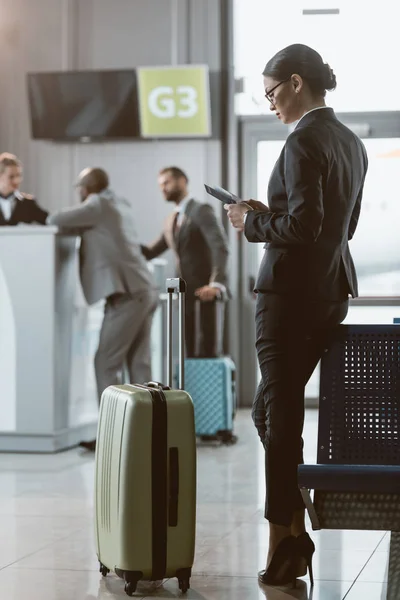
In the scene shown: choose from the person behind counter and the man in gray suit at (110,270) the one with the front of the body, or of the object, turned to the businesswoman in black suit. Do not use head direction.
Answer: the person behind counter

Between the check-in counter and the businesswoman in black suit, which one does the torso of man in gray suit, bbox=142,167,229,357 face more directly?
the check-in counter

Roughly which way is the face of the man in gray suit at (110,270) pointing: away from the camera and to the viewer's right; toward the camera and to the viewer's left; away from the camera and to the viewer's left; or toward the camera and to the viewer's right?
away from the camera and to the viewer's left

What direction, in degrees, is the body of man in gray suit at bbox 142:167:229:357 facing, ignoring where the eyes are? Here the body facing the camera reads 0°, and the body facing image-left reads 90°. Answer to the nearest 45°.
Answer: approximately 45°

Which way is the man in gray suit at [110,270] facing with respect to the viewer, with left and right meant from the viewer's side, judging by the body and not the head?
facing away from the viewer and to the left of the viewer

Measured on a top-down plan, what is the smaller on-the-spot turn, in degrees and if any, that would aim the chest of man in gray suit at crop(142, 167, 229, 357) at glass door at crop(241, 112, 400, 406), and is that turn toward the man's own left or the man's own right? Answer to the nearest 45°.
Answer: approximately 180°

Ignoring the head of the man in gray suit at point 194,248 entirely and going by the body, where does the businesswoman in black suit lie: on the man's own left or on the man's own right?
on the man's own left

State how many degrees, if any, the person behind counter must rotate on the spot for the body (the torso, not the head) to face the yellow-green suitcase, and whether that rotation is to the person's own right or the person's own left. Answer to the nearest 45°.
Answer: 0° — they already face it

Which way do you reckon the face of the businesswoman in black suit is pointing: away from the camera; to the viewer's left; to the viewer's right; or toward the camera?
to the viewer's left

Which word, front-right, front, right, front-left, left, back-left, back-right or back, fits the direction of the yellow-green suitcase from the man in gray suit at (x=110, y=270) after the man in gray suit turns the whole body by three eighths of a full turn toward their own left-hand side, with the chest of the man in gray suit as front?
front

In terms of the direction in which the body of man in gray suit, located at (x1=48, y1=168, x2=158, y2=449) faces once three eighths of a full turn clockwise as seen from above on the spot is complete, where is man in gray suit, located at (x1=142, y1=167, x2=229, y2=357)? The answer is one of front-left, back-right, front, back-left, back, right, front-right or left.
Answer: front-left
